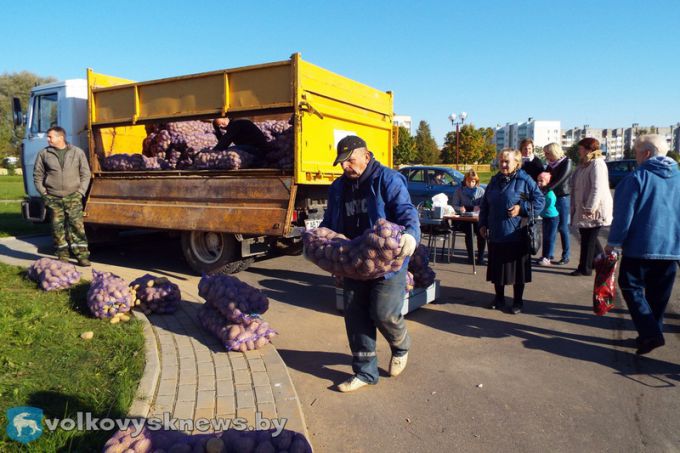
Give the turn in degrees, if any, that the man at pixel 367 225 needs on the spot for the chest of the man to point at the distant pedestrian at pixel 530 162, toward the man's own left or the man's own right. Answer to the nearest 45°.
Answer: approximately 180°

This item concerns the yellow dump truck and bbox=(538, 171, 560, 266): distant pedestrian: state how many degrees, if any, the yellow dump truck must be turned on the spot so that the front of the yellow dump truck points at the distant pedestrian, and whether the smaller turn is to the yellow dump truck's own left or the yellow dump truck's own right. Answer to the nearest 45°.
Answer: approximately 135° to the yellow dump truck's own right

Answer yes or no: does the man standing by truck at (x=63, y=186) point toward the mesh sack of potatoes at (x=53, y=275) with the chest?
yes

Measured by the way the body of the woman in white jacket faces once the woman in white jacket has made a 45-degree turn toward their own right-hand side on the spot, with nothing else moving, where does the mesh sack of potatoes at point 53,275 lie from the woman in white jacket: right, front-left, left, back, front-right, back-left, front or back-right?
left

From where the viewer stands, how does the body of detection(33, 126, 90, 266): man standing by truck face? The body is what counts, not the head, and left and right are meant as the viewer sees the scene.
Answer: facing the viewer

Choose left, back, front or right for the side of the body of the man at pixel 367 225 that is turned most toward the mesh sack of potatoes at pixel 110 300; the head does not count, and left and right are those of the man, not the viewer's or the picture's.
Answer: right

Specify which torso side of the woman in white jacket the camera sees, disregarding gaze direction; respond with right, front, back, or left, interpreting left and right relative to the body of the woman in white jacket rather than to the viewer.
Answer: left

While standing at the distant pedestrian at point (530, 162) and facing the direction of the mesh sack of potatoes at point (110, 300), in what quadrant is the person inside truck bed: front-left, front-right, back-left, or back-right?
front-right

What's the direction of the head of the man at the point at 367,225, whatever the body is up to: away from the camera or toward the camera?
toward the camera

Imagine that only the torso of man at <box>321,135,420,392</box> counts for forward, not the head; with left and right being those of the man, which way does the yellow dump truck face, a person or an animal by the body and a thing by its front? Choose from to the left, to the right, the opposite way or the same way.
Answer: to the right

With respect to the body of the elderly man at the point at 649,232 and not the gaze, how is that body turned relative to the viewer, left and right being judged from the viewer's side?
facing away from the viewer and to the left of the viewer
